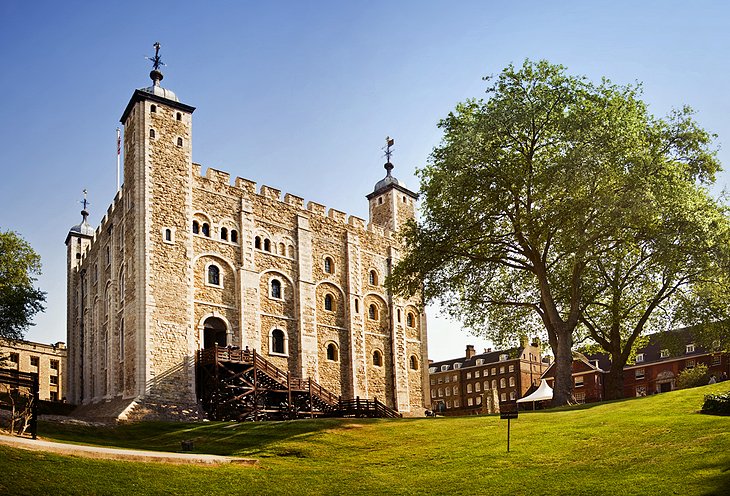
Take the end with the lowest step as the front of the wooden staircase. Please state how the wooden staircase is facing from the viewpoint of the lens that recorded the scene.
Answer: facing to the right of the viewer

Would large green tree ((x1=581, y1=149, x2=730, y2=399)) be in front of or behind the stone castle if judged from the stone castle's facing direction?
in front

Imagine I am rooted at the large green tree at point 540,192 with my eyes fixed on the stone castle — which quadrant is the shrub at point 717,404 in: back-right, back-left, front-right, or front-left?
back-left

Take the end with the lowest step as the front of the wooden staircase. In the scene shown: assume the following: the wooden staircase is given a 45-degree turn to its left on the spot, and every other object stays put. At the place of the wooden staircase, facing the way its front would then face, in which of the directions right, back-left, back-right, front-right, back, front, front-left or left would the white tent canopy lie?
front-right
